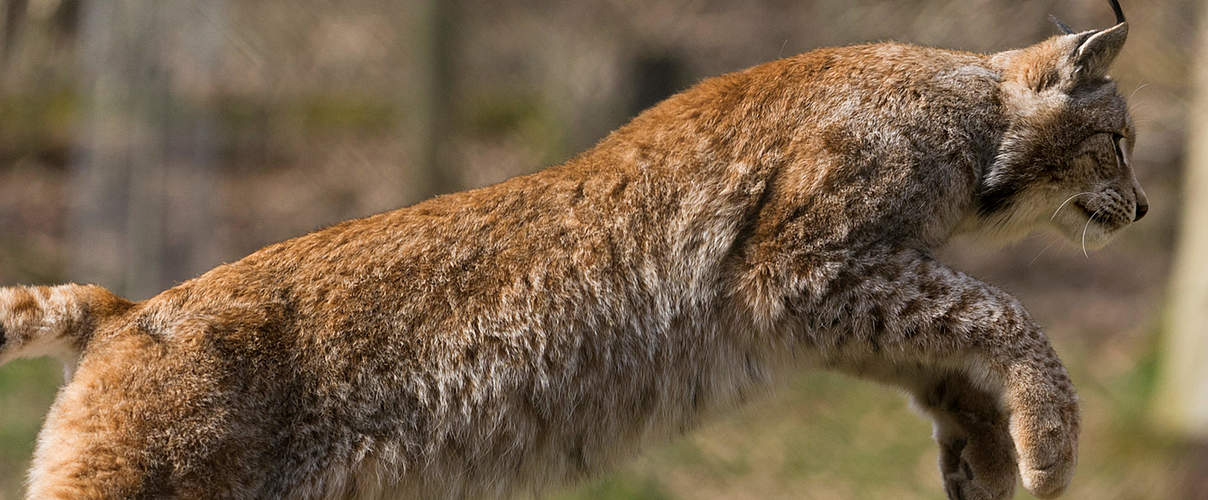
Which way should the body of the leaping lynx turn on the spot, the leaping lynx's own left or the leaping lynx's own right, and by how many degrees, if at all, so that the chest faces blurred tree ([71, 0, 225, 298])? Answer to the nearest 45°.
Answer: approximately 135° to the leaping lynx's own left

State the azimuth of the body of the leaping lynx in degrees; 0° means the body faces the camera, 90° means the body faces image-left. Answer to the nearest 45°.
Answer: approximately 270°

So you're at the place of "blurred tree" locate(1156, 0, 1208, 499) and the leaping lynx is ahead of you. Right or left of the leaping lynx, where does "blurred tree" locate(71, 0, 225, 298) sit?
right

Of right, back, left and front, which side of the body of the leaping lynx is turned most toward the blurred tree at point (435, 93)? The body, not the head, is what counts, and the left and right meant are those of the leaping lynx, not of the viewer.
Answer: left

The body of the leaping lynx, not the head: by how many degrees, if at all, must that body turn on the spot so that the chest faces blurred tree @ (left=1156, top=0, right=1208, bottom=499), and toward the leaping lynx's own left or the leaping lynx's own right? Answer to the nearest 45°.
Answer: approximately 45° to the leaping lynx's own left
